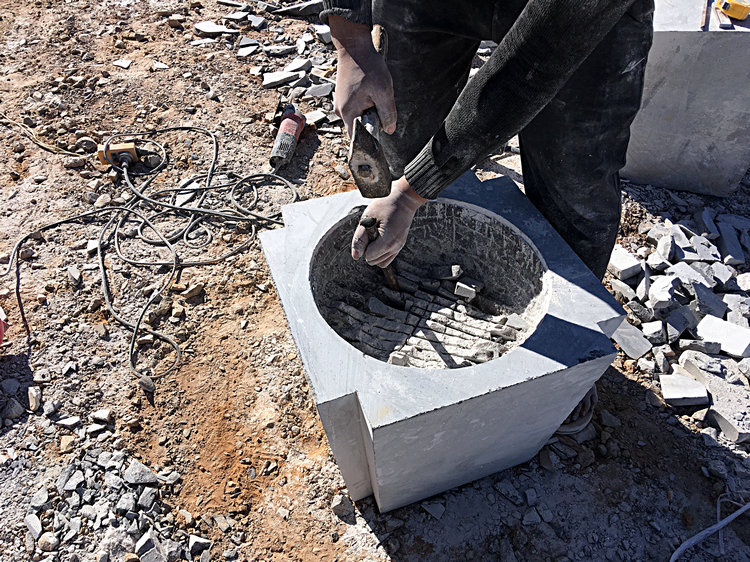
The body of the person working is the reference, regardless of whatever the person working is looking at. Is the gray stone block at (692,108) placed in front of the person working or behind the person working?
behind

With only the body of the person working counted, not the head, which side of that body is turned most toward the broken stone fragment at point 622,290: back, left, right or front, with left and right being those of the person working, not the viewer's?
left

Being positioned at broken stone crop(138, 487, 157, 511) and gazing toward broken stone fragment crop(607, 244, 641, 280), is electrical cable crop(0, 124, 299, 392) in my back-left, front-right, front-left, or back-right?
front-left

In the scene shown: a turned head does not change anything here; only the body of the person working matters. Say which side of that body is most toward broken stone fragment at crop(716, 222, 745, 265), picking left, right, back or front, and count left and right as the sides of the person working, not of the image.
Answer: left

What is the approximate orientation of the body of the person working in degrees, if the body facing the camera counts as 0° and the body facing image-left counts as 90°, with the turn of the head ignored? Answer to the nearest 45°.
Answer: approximately 45°

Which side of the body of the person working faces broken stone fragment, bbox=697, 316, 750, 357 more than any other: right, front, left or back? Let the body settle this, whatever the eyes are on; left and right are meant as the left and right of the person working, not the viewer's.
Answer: left
